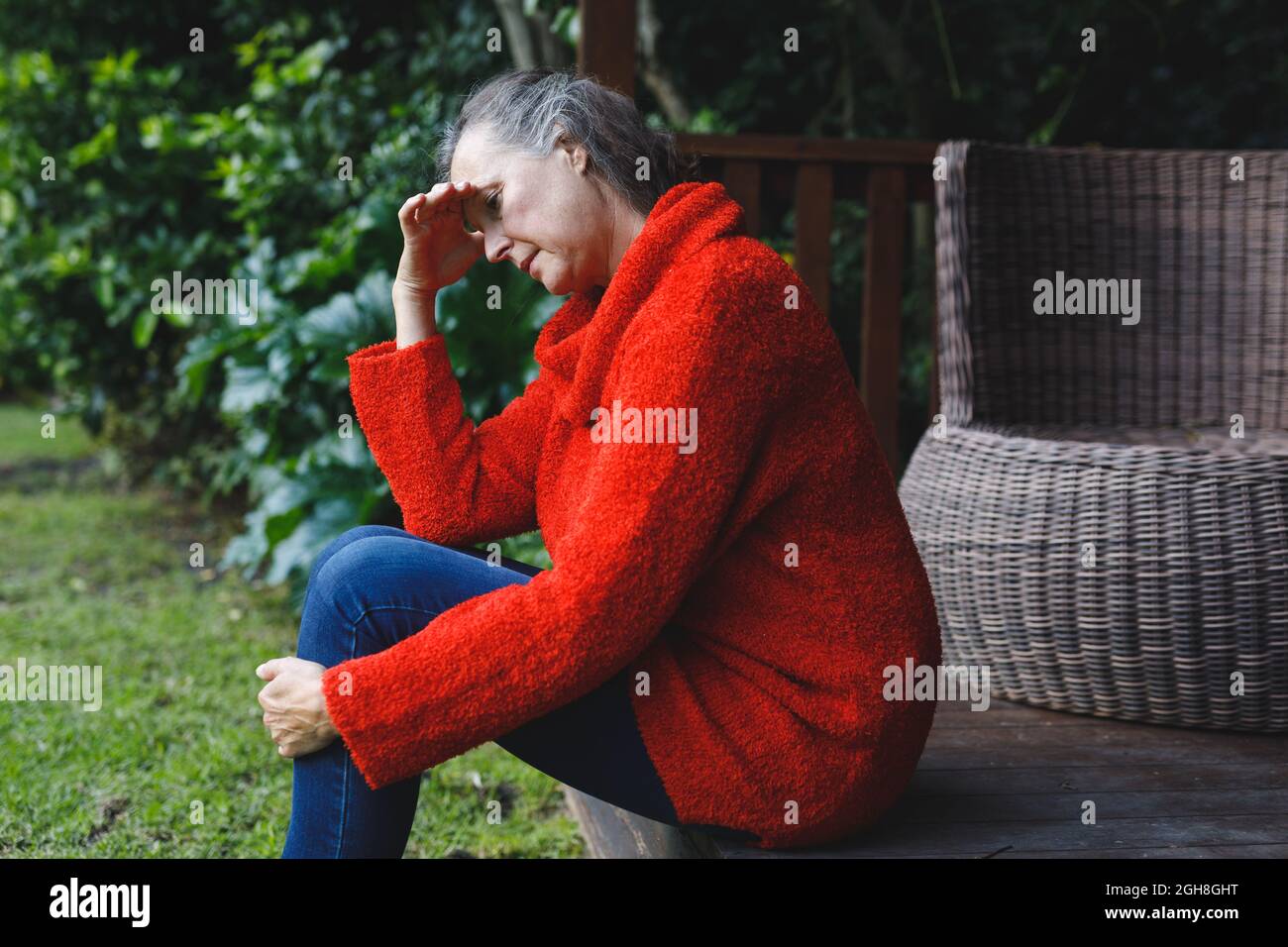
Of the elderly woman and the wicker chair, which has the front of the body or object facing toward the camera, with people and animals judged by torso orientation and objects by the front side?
the wicker chair

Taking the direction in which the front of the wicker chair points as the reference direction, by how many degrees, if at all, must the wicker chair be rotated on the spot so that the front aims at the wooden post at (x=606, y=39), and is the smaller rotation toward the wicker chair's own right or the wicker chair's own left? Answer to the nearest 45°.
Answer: approximately 90° to the wicker chair's own right

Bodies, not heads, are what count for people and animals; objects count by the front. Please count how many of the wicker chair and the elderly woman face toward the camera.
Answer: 1

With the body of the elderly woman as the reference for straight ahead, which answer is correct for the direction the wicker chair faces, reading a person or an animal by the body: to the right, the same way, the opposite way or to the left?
to the left

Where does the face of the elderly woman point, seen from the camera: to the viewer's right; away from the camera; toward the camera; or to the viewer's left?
to the viewer's left

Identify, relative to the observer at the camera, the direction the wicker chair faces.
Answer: facing the viewer

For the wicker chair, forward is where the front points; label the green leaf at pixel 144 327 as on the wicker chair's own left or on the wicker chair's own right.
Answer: on the wicker chair's own right

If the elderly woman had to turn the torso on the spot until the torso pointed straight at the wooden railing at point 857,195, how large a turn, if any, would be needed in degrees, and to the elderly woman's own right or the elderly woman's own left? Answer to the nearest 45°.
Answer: approximately 90° to the elderly woman's own right

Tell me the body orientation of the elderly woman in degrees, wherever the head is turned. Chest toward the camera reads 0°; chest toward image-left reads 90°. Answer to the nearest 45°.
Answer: approximately 90°

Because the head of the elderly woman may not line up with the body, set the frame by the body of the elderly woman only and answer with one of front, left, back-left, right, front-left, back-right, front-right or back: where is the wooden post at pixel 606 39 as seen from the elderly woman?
right

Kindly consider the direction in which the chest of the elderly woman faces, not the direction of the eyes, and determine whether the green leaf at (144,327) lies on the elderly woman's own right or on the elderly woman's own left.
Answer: on the elderly woman's own right
